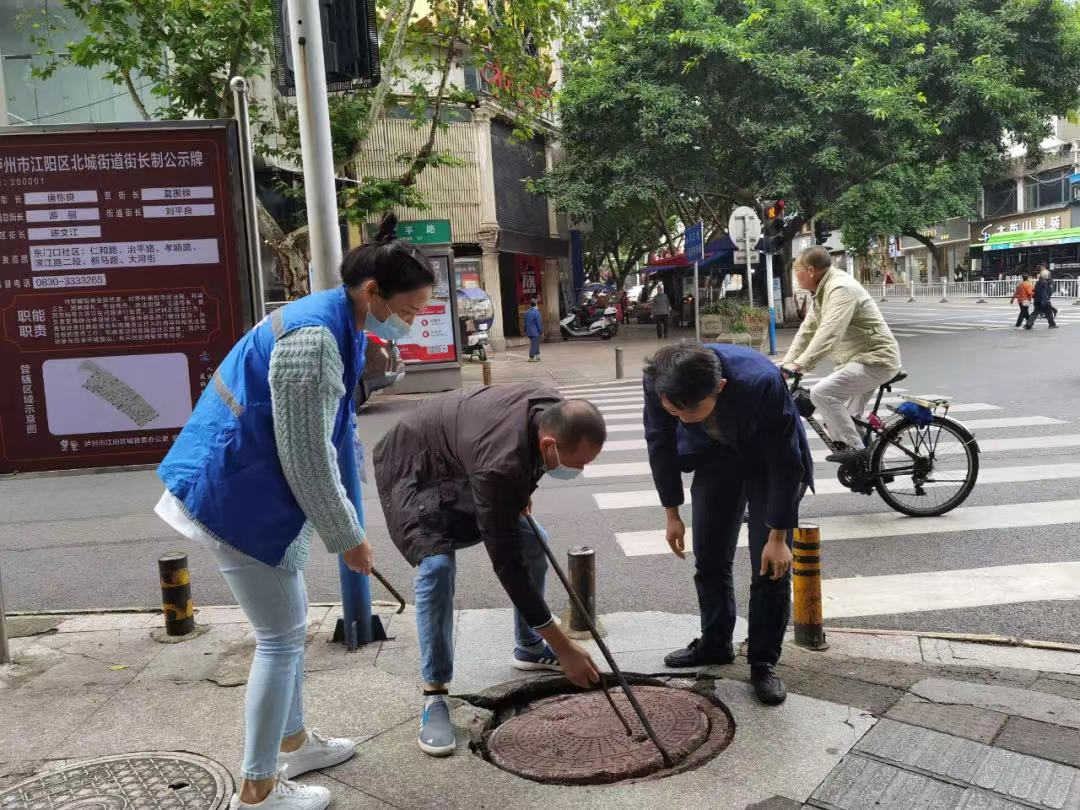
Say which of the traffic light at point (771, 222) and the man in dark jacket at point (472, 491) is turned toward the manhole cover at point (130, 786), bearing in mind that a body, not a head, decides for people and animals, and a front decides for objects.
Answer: the traffic light

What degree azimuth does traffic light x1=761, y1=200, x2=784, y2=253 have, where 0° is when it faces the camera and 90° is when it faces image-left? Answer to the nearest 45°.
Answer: approximately 0°

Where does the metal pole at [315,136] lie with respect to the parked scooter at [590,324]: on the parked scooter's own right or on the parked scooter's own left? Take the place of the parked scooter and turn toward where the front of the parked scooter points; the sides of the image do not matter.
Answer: on the parked scooter's own left

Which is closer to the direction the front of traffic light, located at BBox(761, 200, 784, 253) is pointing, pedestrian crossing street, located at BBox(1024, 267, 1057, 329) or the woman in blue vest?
the woman in blue vest

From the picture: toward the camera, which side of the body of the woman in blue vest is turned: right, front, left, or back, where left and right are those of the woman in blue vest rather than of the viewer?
right

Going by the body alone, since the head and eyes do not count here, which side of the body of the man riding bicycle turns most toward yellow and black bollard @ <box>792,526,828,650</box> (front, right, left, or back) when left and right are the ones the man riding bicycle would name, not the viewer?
left

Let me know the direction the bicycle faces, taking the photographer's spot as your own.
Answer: facing to the left of the viewer

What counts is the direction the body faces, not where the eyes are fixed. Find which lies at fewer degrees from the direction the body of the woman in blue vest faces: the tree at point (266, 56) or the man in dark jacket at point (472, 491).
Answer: the man in dark jacket

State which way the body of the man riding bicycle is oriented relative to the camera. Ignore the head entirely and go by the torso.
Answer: to the viewer's left

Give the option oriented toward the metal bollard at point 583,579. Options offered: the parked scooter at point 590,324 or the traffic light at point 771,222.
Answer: the traffic light
